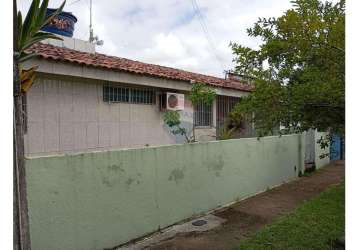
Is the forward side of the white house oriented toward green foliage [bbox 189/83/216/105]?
no

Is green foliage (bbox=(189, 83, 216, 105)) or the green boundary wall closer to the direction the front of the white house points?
the green boundary wall

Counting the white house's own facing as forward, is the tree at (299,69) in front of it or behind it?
in front

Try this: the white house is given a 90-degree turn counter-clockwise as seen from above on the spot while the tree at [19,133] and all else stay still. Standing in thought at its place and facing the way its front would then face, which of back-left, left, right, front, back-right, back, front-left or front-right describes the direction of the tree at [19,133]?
back-right

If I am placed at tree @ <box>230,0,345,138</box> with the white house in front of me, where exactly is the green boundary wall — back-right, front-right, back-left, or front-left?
front-left
